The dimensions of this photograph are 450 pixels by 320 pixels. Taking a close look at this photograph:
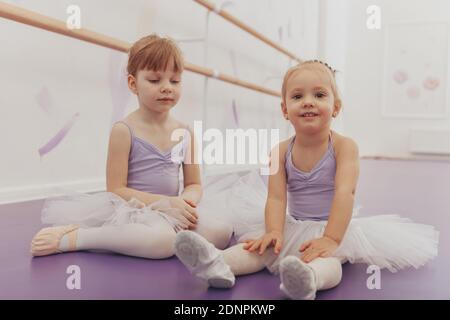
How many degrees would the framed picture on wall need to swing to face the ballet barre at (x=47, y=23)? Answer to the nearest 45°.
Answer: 0° — it already faces it

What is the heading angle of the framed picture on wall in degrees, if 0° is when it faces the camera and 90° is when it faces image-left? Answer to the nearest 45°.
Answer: approximately 0°
